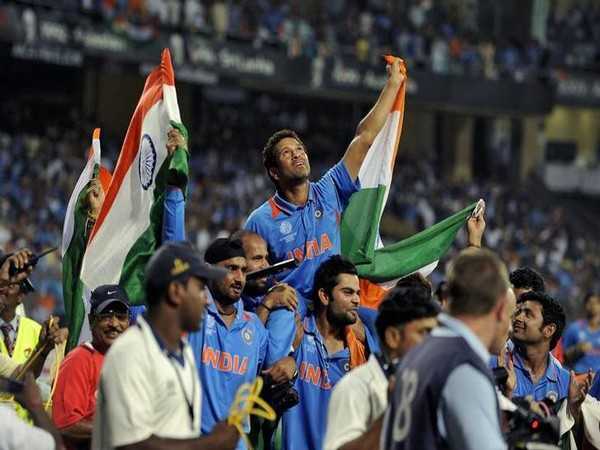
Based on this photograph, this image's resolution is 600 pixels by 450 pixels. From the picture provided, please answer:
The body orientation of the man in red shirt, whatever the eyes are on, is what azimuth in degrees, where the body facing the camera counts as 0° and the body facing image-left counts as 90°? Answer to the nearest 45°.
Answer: approximately 315°

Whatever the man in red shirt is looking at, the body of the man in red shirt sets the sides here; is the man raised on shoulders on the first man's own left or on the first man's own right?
on the first man's own left

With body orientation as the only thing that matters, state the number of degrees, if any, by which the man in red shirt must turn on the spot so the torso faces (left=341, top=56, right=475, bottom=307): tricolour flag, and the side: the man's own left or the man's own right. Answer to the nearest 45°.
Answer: approximately 90° to the man's own left

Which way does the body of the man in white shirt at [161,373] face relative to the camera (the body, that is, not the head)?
to the viewer's right

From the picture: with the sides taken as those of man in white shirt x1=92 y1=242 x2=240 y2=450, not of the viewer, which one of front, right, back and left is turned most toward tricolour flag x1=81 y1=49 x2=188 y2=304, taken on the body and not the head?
left

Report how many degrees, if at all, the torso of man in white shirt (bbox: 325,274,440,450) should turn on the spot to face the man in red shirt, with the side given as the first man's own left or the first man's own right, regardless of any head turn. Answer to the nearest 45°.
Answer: approximately 135° to the first man's own left
